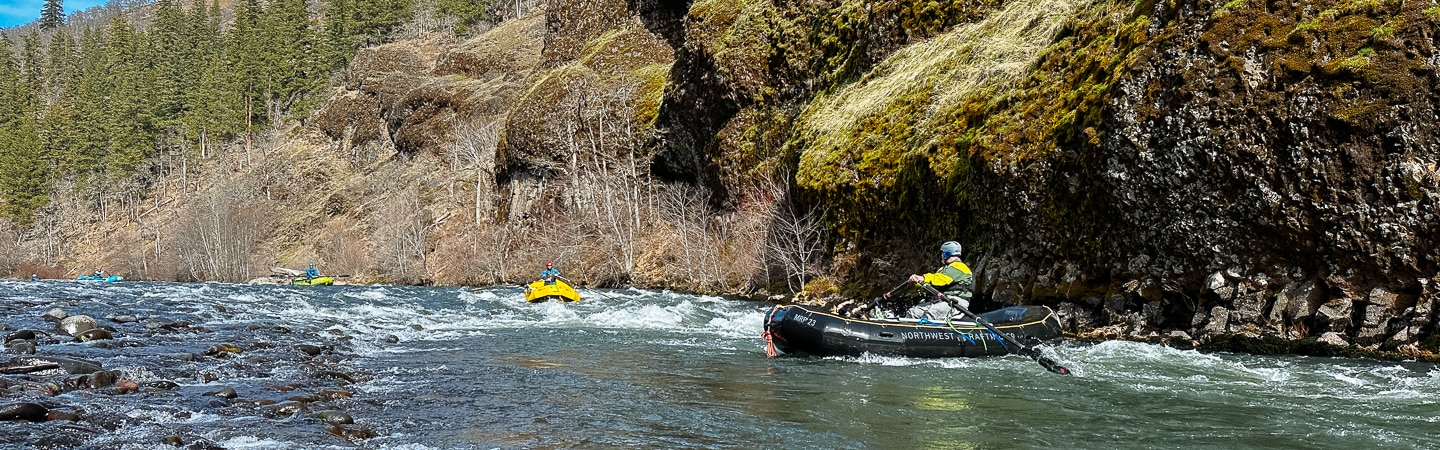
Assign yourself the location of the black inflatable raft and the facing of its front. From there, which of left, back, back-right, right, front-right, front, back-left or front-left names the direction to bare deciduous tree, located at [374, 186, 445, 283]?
front-right

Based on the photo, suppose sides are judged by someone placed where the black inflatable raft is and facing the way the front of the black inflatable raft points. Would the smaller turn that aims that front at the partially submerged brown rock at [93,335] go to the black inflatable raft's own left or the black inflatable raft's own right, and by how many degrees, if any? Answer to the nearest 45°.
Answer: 0° — it already faces it

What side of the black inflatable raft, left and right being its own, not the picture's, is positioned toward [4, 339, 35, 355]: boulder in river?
front

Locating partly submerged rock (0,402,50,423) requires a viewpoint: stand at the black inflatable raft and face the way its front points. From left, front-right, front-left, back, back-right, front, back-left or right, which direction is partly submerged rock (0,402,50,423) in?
front-left

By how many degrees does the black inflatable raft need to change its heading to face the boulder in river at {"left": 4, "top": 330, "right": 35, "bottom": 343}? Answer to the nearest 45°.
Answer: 0° — it already faces it

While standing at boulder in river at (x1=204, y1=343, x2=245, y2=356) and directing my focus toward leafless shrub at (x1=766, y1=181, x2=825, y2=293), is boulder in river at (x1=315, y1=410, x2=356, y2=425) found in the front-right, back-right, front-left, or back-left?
back-right

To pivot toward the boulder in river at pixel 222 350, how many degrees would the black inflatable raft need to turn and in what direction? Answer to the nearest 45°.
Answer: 0° — it already faces it

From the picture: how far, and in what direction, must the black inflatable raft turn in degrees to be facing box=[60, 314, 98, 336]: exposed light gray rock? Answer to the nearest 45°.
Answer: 0° — it already faces it

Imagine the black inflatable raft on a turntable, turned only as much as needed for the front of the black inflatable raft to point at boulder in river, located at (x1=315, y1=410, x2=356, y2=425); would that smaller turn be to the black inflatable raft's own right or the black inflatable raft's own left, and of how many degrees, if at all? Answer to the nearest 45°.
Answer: approximately 45° to the black inflatable raft's own left

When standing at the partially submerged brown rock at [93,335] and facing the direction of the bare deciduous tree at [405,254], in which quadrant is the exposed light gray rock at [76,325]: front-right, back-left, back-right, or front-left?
front-left

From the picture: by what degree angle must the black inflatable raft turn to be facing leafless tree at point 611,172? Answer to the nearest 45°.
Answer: approximately 45° to its right

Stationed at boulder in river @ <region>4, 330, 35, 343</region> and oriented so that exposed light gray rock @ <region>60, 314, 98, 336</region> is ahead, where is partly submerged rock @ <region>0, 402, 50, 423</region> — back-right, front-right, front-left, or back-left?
back-right

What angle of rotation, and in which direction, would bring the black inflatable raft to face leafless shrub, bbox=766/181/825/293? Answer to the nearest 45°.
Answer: approximately 90° to its right

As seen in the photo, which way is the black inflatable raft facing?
to the viewer's left

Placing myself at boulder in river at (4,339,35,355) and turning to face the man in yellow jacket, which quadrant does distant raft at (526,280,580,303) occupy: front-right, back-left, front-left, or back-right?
front-left
